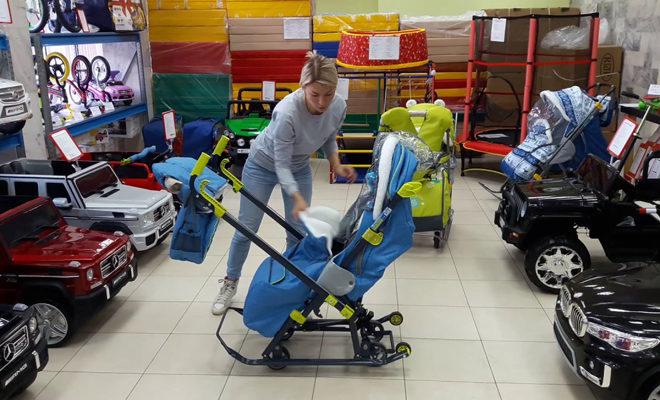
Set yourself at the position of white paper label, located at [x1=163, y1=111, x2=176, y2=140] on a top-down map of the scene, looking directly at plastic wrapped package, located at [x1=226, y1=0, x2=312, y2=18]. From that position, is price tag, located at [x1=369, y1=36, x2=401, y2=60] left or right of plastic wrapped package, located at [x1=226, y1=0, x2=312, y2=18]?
right

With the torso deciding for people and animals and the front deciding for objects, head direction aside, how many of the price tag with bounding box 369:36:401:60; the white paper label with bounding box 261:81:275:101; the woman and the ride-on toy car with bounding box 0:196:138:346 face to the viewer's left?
0

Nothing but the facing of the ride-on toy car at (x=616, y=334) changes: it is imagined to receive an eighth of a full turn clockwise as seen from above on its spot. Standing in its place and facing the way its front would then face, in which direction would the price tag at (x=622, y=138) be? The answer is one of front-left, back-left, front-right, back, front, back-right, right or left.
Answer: right

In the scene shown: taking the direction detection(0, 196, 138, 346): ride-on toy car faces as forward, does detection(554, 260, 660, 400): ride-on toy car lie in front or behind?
in front

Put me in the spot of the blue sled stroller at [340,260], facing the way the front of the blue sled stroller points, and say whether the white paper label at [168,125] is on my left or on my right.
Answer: on my right

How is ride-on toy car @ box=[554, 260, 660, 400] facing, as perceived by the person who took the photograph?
facing the viewer and to the left of the viewer

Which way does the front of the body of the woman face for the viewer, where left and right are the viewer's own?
facing the viewer and to the right of the viewer

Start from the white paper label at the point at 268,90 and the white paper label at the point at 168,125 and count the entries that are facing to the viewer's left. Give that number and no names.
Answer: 0

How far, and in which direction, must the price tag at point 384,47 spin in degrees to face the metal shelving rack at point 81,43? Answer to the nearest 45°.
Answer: approximately 90° to its right

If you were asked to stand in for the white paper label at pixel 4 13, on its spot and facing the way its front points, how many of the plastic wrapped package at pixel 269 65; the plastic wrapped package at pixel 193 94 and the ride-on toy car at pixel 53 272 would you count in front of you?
1

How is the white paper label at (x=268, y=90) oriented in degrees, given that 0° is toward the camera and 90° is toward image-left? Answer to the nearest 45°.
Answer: approximately 0°

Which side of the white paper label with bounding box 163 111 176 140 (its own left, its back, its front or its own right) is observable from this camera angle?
front

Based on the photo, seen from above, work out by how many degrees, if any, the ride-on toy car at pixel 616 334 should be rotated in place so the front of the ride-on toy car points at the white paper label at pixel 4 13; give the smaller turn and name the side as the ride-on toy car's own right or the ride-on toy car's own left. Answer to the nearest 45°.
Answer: approximately 45° to the ride-on toy car's own right

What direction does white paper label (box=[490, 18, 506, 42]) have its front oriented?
toward the camera

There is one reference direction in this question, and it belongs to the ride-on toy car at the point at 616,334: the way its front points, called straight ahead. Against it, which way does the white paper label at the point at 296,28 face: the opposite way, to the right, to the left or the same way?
to the left
